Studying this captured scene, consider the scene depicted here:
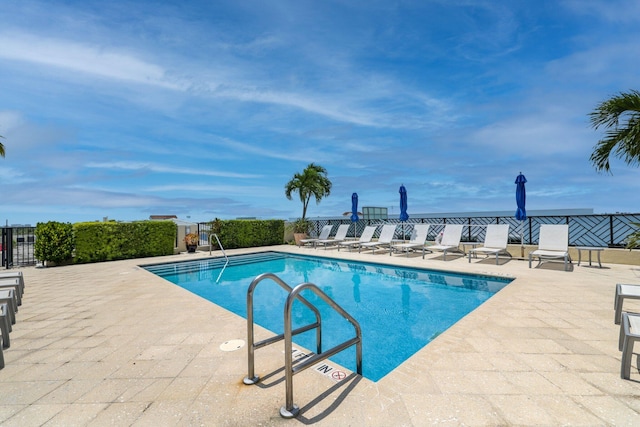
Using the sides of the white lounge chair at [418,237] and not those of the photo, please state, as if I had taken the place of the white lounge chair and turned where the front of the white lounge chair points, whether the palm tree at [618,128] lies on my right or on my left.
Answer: on my left

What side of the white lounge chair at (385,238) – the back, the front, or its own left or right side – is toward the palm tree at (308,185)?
right

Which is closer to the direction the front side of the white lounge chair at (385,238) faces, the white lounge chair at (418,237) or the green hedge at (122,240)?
the green hedge

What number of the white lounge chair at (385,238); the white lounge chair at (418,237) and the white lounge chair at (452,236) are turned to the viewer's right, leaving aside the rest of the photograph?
0

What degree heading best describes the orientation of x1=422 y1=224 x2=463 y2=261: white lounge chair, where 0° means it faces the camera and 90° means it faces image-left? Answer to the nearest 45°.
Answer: approximately 45°

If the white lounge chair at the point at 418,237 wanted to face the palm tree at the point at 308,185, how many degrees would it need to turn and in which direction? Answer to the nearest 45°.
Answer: approximately 90° to its right

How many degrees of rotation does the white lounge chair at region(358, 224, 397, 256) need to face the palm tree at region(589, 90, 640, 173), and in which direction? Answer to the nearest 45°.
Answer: approximately 90° to its left

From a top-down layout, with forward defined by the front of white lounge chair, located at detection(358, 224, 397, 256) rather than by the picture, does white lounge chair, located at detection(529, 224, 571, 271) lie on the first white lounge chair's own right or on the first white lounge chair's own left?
on the first white lounge chair's own left

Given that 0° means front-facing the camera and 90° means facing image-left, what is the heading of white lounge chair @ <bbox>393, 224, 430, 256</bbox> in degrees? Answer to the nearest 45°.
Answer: approximately 45°

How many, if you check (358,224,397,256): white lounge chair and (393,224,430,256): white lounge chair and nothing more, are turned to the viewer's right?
0

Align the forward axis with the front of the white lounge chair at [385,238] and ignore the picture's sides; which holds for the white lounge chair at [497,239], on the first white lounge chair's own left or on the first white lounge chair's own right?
on the first white lounge chair's own left

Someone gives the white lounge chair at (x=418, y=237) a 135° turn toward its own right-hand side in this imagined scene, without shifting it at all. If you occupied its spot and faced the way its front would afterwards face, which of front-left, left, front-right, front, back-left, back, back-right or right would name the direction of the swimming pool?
back

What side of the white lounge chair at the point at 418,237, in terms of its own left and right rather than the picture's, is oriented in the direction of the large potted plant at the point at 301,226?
right

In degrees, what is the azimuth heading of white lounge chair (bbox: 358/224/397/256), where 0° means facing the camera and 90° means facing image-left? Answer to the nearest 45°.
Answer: approximately 45°

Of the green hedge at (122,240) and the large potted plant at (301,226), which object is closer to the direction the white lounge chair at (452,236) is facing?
the green hedge
